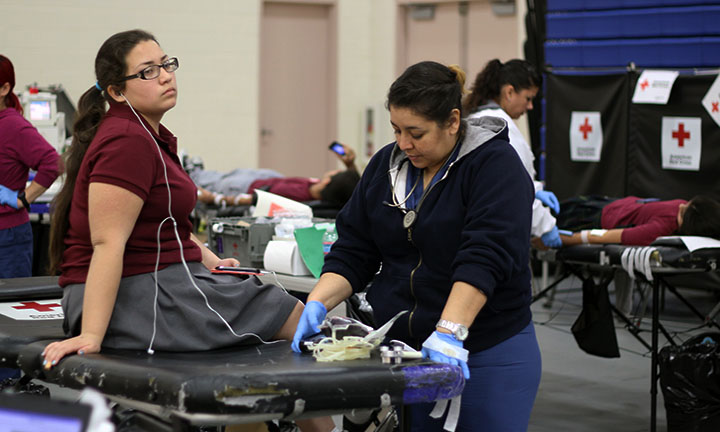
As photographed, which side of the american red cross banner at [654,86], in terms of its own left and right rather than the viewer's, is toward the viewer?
front

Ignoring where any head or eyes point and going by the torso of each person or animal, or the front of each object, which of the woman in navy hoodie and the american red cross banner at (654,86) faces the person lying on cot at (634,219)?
the american red cross banner

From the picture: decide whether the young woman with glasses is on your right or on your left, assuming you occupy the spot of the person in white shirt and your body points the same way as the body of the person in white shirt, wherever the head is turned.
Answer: on your right

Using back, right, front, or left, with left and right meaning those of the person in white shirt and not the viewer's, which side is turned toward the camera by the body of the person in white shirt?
right

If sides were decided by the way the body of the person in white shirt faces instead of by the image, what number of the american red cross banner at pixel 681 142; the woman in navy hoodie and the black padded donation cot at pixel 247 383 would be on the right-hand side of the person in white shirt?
2

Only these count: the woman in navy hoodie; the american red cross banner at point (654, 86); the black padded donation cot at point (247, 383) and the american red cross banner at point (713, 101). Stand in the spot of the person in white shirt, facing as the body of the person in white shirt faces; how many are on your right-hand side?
2

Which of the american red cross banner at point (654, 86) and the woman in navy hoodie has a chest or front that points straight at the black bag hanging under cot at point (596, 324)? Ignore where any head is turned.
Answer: the american red cross banner

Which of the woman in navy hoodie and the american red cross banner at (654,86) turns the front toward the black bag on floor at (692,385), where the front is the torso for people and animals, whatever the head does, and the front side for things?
the american red cross banner

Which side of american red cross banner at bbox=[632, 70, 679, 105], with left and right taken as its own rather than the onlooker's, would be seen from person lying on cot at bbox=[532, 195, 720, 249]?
front

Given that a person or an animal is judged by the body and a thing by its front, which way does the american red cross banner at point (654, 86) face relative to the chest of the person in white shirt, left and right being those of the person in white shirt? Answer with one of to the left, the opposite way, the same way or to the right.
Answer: to the right

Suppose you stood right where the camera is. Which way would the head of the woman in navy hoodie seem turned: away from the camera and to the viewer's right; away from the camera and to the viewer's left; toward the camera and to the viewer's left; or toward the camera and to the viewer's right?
toward the camera and to the viewer's left
